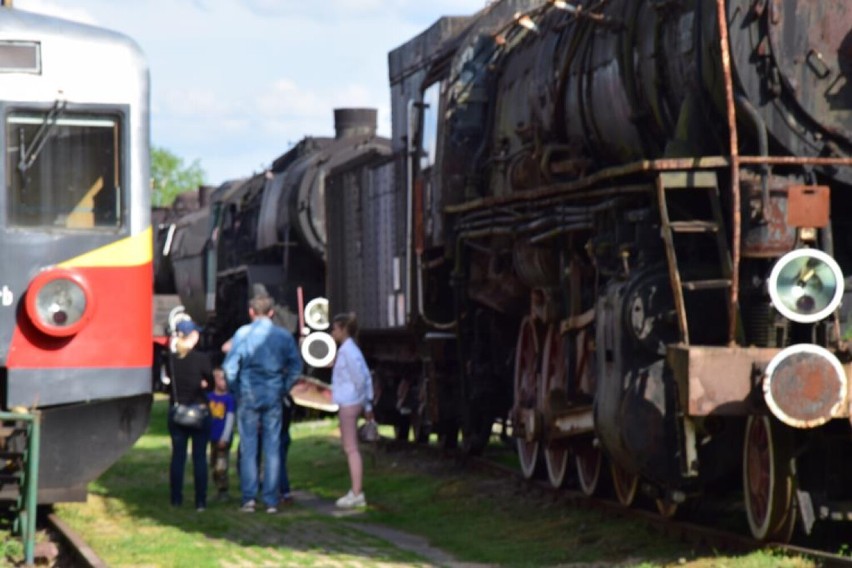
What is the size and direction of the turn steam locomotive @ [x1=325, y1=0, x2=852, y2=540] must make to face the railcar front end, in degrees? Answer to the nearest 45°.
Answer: approximately 135° to its right

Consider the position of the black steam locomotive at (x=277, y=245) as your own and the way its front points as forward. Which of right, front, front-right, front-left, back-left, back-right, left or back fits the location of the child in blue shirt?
front-right

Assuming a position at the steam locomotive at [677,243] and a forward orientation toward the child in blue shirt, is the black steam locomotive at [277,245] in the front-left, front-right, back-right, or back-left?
front-right

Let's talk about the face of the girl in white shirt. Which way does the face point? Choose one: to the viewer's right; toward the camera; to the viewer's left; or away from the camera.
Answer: to the viewer's left

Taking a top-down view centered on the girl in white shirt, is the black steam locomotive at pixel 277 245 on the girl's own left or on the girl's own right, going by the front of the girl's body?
on the girl's own right

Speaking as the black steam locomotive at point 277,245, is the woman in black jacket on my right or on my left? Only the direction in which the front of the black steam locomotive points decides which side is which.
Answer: on my right

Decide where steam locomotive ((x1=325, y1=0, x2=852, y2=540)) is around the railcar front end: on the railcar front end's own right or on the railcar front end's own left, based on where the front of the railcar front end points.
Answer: on the railcar front end's own left

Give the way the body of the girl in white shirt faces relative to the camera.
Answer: to the viewer's left

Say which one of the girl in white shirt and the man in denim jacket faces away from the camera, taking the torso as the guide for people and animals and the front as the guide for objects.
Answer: the man in denim jacket

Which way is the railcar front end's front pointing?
toward the camera

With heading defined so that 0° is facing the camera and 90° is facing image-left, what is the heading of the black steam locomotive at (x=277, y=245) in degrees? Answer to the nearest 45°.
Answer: approximately 315°

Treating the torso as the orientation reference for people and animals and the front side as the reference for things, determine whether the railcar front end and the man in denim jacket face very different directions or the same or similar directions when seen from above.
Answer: very different directions

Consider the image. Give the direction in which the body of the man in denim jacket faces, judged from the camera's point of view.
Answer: away from the camera

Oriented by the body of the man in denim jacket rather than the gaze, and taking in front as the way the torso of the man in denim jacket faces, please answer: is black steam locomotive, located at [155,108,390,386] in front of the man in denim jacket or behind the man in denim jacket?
in front

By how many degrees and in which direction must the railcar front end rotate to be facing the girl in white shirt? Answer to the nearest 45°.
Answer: approximately 135° to its left

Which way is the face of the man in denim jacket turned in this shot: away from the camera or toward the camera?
away from the camera

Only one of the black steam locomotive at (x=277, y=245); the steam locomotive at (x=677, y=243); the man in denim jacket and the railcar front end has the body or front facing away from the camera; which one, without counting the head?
the man in denim jacket
